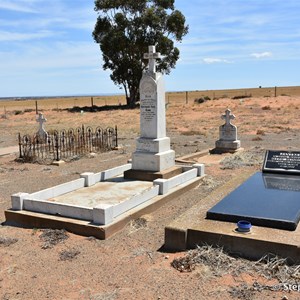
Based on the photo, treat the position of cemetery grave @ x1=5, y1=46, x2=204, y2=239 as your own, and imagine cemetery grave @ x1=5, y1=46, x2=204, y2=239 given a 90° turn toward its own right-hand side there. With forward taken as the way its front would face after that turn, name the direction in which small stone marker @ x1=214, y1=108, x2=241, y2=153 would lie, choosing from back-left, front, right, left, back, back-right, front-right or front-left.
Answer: right

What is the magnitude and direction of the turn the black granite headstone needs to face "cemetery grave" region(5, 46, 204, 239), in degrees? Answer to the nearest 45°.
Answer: approximately 90° to its right

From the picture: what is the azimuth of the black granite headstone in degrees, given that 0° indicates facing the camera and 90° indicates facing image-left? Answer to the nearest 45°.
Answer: approximately 0°

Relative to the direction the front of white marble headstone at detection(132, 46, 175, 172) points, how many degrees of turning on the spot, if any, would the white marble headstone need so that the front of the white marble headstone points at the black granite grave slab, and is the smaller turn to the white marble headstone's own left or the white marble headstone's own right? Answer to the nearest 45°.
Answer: approximately 90° to the white marble headstone's own left

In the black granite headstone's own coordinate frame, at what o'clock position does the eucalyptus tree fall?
The eucalyptus tree is roughly at 5 o'clock from the black granite headstone.

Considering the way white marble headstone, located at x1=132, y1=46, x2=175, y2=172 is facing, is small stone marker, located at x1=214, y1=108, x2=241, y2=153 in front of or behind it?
behind

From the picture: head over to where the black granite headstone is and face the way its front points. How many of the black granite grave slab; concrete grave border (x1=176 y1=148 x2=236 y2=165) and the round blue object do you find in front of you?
2

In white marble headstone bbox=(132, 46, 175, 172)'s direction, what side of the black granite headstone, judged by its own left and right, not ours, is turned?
right

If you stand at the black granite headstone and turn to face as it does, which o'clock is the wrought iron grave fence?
The wrought iron grave fence is roughly at 4 o'clock from the black granite headstone.

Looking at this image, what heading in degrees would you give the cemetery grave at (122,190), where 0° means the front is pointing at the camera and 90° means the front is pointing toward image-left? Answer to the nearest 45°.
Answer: approximately 45°
